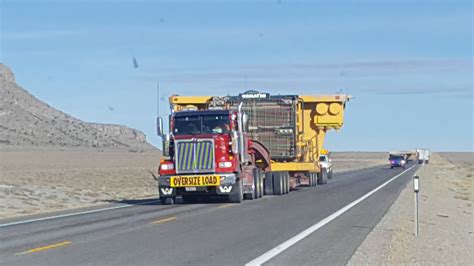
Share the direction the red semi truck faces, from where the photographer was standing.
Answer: facing the viewer and to the left of the viewer

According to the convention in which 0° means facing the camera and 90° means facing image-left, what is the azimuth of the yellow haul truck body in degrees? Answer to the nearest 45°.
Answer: approximately 0°
